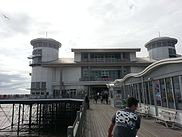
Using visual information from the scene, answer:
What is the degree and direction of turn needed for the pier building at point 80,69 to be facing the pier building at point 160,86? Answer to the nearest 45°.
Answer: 0° — it already faces it

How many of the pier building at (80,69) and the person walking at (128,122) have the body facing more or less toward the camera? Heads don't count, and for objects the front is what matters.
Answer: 1

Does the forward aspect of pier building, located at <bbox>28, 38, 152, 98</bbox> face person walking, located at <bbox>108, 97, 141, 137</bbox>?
yes

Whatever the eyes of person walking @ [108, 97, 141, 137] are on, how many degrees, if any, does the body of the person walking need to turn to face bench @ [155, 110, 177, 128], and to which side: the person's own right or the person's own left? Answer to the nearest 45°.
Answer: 0° — they already face it

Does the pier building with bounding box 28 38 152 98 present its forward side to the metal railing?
yes

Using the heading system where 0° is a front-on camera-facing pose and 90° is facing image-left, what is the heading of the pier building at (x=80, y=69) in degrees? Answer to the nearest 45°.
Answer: approximately 0°

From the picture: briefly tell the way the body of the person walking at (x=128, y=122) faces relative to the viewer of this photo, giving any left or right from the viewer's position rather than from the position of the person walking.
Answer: facing away from the viewer

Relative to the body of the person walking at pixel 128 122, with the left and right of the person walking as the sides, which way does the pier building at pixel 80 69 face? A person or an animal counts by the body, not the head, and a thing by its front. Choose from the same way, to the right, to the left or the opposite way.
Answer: the opposite way
